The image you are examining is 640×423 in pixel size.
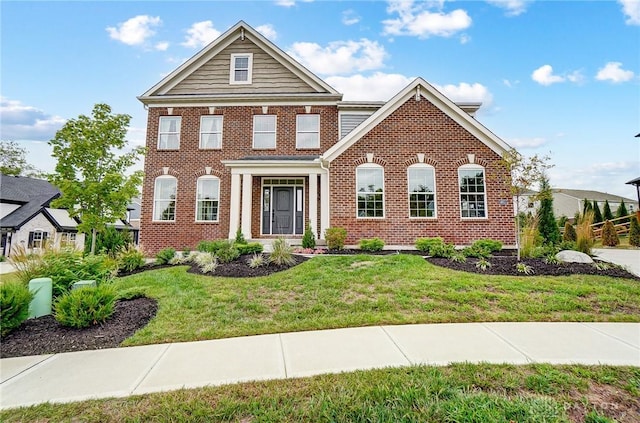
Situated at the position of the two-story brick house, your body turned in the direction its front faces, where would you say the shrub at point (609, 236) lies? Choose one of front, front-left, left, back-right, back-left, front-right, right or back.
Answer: left

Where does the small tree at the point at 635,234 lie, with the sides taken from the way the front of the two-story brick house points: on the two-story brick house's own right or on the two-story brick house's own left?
on the two-story brick house's own left

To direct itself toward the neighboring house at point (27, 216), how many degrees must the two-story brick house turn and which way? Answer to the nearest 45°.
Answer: approximately 90° to its right

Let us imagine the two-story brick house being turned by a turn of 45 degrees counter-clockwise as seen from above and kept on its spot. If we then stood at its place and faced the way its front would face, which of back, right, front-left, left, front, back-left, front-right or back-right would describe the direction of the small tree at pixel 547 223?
front-left

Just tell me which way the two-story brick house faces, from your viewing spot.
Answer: facing the viewer

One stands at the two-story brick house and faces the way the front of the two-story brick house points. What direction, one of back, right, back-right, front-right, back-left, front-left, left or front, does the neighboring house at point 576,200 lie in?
back-left

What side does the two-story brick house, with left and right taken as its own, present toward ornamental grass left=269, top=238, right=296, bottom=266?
front

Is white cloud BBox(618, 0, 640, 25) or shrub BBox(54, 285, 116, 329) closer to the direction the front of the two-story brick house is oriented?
the shrub

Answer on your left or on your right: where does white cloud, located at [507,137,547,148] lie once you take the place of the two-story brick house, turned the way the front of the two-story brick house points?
on your left
